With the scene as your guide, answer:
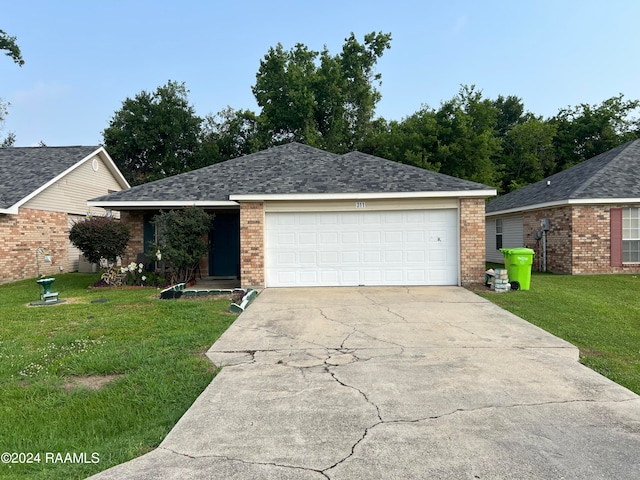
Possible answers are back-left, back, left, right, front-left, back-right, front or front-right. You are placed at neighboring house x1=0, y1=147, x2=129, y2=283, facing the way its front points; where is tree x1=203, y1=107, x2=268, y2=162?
back

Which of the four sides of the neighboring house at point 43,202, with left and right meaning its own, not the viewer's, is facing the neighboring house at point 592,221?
left

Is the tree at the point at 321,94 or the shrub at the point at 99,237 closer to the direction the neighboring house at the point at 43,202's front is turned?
the shrub

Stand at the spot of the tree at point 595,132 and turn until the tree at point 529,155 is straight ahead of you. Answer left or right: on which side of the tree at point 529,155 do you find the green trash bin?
left

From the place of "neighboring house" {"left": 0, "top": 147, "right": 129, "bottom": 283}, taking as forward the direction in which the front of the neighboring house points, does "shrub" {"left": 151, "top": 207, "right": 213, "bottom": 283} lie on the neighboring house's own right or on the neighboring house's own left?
on the neighboring house's own left

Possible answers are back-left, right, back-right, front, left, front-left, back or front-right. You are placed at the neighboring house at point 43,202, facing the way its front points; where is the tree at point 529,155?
back-left

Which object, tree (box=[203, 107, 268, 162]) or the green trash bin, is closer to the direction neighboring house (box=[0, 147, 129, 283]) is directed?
the green trash bin

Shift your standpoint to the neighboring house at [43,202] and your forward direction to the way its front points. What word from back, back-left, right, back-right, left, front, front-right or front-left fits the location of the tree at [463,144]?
back-left

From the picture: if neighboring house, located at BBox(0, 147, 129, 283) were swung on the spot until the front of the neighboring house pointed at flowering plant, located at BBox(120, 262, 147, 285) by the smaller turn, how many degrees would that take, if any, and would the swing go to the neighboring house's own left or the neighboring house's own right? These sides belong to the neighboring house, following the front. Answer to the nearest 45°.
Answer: approximately 90° to the neighboring house's own left

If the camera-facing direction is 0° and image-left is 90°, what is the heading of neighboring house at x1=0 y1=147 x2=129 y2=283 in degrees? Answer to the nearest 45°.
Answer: approximately 45°

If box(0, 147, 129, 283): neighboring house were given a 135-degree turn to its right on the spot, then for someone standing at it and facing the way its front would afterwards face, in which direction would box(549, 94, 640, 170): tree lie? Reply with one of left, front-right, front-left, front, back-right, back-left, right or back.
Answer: right

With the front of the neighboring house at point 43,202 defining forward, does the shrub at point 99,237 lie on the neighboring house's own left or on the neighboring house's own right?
on the neighboring house's own left

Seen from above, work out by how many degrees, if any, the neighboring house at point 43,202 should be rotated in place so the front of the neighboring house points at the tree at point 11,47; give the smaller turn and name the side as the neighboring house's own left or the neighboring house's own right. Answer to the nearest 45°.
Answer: approximately 135° to the neighboring house's own right
